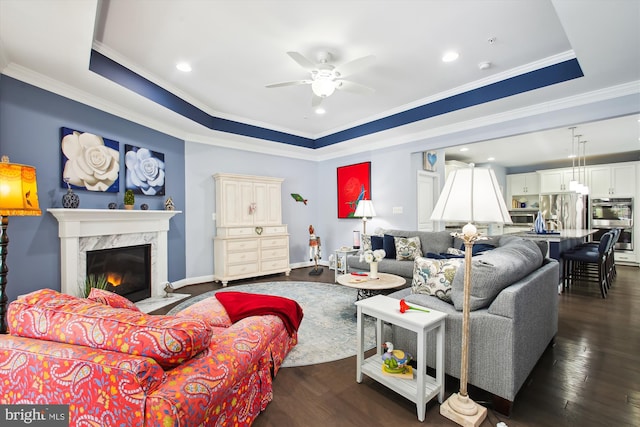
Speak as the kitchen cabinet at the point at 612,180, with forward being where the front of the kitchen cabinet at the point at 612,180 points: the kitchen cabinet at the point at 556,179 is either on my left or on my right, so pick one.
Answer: on my right

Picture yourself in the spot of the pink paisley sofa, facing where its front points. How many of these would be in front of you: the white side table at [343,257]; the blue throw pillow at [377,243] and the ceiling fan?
3

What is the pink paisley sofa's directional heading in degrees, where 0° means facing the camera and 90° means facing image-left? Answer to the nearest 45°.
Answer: approximately 225°

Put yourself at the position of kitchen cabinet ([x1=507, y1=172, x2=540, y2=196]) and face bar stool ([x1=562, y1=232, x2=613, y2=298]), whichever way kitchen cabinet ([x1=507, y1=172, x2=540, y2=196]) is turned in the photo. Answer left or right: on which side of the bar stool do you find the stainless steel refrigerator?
left

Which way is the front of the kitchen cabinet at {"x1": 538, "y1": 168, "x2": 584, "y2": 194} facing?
toward the camera

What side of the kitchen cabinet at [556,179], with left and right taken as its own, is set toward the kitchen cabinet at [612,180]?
left

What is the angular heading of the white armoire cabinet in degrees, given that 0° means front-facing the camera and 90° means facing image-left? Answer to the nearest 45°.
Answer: approximately 315°

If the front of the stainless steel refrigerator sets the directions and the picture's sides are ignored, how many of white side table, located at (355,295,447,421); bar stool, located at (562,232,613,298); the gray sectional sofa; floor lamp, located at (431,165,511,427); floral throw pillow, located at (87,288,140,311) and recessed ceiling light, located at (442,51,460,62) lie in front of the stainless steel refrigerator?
6

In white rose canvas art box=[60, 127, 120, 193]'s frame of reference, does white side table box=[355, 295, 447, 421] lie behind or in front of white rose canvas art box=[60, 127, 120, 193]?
in front

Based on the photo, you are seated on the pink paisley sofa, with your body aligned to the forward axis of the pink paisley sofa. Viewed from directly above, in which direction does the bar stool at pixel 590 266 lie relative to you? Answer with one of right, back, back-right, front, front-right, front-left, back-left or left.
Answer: front-right

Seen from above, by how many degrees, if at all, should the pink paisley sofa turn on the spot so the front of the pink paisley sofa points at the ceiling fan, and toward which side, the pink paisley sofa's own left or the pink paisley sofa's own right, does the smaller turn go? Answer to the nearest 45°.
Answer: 0° — it already faces it

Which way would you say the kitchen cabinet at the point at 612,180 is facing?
toward the camera

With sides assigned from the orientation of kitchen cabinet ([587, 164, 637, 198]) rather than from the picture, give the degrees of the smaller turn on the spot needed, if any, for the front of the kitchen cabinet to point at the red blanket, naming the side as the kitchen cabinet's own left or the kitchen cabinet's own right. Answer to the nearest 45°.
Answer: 0° — it already faces it

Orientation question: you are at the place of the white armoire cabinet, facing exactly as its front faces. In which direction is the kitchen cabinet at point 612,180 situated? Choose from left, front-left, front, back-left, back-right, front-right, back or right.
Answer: front-left
